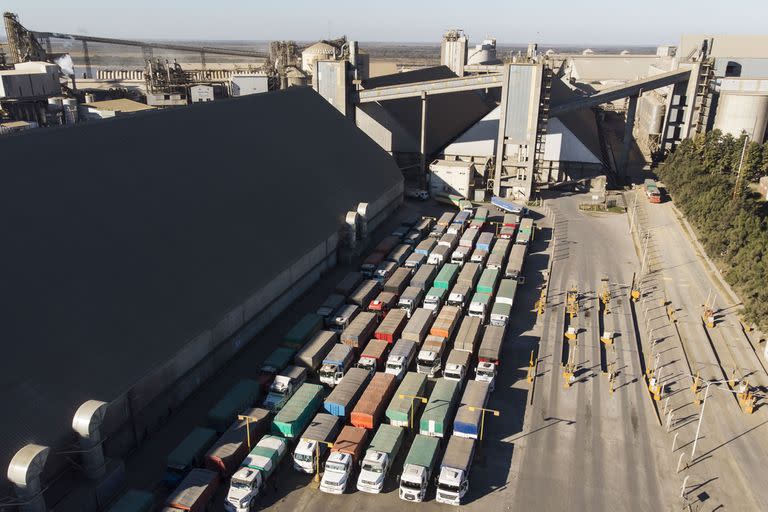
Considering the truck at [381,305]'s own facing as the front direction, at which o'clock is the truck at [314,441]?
the truck at [314,441] is roughly at 11 o'clock from the truck at [381,305].

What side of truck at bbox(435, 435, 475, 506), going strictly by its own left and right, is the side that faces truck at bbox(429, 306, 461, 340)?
back

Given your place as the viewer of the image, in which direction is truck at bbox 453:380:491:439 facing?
facing the viewer

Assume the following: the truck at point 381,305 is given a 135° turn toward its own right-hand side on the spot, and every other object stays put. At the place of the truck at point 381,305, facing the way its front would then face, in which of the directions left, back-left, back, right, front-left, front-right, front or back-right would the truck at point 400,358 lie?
back

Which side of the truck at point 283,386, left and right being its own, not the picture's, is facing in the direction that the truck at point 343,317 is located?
back

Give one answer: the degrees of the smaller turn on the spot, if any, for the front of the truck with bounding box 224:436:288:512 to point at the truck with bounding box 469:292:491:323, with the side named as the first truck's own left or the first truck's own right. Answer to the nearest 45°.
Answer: approximately 180°

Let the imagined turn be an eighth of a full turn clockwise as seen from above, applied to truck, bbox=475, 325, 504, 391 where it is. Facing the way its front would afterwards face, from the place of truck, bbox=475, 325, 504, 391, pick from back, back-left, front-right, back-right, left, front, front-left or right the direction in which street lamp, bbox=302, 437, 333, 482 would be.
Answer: front

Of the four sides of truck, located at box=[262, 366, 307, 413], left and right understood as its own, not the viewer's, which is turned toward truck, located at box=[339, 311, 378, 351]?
back

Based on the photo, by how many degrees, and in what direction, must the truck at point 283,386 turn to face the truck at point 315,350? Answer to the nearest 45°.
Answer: approximately 180°

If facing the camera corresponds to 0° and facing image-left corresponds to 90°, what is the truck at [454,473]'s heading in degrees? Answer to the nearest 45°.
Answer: approximately 0°

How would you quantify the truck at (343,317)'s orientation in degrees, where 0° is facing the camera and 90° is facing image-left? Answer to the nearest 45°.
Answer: approximately 45°

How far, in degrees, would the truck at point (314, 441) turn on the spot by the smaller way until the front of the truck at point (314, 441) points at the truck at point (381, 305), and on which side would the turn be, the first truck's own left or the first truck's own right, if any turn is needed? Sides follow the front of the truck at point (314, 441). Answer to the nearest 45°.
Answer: approximately 135° to the first truck's own right

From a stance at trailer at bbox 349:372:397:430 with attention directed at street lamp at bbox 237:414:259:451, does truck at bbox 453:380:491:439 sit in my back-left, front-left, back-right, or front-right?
back-left

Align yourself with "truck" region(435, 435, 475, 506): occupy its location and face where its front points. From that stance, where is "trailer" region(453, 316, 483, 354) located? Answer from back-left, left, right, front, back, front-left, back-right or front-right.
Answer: back

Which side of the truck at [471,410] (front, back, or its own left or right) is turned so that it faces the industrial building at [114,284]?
right

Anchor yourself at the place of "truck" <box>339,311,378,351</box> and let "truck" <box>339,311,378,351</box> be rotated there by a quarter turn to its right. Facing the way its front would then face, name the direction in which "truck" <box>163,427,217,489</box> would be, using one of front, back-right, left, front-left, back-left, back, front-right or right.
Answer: left

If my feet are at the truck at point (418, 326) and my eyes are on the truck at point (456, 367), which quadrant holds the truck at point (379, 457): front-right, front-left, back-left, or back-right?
front-right

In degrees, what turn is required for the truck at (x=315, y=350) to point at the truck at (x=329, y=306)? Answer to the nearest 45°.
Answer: approximately 135° to its right

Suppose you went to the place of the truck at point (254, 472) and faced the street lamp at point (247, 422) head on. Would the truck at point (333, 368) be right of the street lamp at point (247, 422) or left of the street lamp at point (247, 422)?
right

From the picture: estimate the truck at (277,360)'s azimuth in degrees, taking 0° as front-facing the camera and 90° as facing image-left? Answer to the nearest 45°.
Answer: approximately 45°

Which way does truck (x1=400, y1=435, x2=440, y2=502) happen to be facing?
toward the camera

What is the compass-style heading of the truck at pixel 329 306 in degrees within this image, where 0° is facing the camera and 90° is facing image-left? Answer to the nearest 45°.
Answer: approximately 45°
